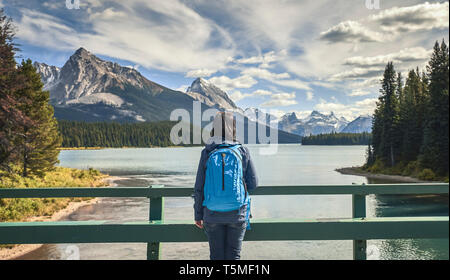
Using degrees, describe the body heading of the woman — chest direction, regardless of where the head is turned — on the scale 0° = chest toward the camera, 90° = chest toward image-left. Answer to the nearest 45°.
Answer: approximately 180°

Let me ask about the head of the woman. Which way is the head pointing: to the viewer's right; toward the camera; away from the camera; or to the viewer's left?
away from the camera

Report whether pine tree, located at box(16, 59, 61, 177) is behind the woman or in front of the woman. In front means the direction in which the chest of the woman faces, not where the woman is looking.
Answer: in front

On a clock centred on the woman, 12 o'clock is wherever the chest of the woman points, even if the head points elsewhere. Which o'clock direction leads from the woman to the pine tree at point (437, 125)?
The pine tree is roughly at 1 o'clock from the woman.

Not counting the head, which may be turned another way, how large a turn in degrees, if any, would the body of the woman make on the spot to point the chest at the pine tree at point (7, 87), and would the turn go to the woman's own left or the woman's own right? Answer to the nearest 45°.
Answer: approximately 45° to the woman's own left
